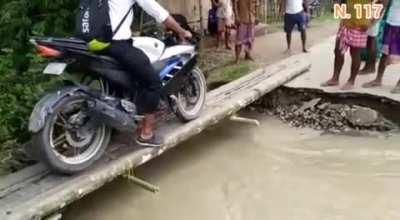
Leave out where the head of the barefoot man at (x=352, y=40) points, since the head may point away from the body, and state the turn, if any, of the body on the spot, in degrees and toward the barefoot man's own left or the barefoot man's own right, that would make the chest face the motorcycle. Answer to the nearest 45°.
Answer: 0° — they already face it

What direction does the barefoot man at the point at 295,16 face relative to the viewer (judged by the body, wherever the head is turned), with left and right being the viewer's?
facing the viewer

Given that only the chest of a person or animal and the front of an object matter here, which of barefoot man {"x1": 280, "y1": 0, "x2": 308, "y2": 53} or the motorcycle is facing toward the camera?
the barefoot man

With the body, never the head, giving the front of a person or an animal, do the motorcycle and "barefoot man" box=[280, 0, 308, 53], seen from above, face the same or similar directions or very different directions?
very different directions

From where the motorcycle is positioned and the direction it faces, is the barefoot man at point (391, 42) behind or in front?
in front

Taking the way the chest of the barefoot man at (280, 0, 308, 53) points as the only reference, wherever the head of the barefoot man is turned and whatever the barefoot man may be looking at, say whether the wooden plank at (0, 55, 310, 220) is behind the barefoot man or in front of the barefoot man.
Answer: in front

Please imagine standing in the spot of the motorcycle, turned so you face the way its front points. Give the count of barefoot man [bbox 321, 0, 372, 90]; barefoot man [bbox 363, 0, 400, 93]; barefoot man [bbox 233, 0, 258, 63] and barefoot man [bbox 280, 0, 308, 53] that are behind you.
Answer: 0

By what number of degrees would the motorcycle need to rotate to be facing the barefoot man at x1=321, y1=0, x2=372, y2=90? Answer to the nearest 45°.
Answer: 0° — it already faces them

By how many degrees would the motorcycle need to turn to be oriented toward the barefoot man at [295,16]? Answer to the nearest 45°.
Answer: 0° — it already faces them

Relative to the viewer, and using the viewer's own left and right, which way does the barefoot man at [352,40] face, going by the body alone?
facing the viewer and to the left of the viewer

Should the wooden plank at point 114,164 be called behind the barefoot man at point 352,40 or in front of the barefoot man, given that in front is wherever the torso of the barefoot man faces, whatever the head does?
in front

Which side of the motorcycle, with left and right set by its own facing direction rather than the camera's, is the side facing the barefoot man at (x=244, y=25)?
front

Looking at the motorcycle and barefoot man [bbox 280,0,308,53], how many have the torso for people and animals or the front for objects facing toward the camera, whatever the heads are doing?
1

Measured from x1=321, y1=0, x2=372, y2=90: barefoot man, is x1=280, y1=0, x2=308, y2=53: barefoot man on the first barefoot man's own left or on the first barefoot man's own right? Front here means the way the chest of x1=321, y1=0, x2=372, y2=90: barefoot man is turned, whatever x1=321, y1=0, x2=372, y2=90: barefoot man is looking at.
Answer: on the first barefoot man's own right

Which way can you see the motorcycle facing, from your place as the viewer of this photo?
facing away from the viewer and to the right of the viewer

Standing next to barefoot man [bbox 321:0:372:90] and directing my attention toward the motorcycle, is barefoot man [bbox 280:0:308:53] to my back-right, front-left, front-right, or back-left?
back-right

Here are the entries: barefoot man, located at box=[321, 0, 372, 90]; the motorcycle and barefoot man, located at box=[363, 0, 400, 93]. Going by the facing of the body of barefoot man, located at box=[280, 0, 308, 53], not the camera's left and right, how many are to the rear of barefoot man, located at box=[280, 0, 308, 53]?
0
